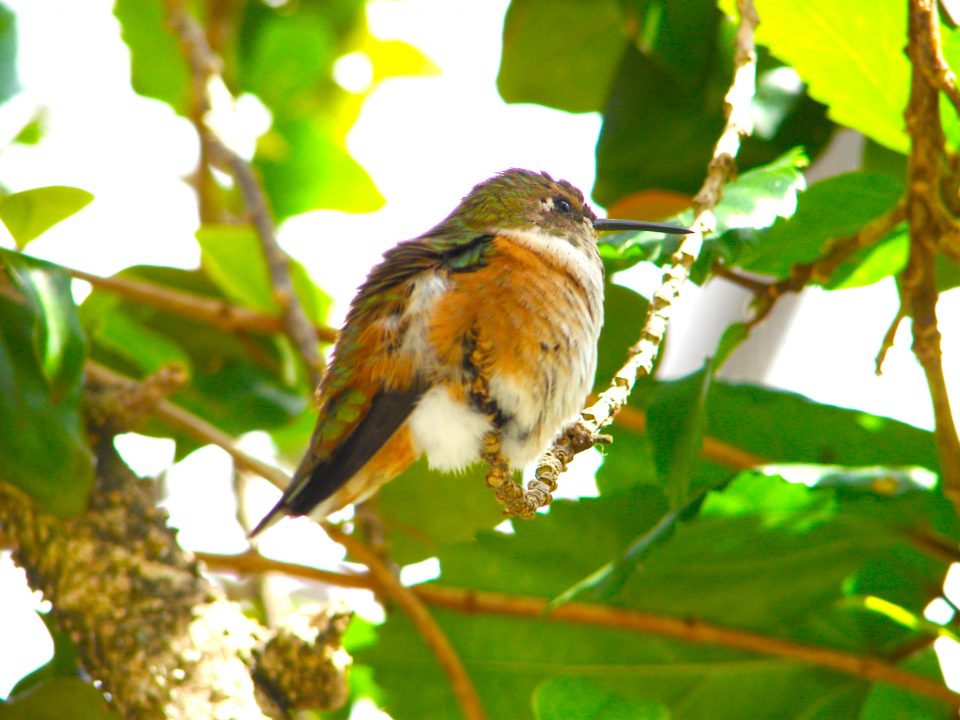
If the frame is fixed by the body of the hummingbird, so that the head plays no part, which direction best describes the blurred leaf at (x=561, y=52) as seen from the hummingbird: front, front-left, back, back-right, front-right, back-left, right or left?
left

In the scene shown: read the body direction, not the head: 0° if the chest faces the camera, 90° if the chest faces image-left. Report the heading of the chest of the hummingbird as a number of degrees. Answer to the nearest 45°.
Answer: approximately 270°
